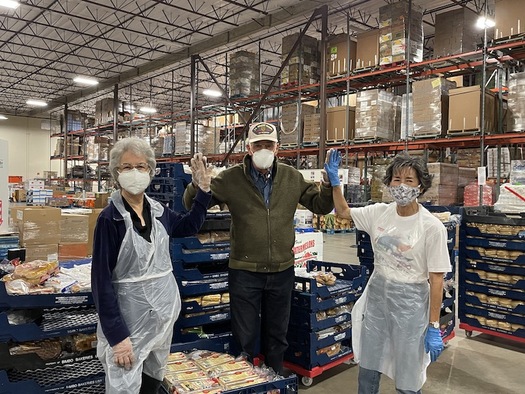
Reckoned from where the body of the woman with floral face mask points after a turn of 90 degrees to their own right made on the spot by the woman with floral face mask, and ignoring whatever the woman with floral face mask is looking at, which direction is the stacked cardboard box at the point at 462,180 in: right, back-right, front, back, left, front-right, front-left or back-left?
right

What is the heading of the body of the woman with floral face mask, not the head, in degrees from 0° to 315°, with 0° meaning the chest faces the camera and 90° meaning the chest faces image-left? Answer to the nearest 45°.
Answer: approximately 0°

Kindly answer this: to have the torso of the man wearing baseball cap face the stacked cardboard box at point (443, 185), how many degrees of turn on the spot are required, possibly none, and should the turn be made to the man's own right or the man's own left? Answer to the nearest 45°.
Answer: approximately 135° to the man's own left

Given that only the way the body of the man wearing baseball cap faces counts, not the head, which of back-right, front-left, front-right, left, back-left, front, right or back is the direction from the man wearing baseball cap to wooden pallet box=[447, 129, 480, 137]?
back-left

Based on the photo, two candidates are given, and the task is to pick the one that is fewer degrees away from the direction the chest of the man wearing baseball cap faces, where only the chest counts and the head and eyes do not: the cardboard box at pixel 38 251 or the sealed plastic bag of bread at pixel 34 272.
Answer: the sealed plastic bag of bread

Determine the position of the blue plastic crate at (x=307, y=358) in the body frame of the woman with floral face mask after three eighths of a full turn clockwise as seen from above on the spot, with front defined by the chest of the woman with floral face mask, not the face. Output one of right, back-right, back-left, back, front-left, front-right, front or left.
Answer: front

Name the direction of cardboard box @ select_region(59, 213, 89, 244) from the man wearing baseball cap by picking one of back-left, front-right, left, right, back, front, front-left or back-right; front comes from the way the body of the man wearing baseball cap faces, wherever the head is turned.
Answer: back-right

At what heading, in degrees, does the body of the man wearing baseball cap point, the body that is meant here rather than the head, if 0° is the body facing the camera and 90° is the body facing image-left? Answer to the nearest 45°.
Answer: approximately 0°

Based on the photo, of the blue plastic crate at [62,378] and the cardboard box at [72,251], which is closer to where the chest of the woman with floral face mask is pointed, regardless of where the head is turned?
the blue plastic crate

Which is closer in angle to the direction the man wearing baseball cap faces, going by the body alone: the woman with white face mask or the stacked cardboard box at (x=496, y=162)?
the woman with white face mask

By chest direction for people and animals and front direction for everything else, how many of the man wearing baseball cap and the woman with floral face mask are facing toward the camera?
2
